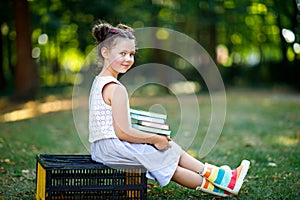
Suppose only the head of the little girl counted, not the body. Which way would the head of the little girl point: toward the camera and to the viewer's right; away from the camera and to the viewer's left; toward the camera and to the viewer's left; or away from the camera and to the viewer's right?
toward the camera and to the viewer's right

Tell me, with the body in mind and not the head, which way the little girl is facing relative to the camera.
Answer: to the viewer's right

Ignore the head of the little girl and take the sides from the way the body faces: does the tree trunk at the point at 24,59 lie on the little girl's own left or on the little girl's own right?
on the little girl's own left
